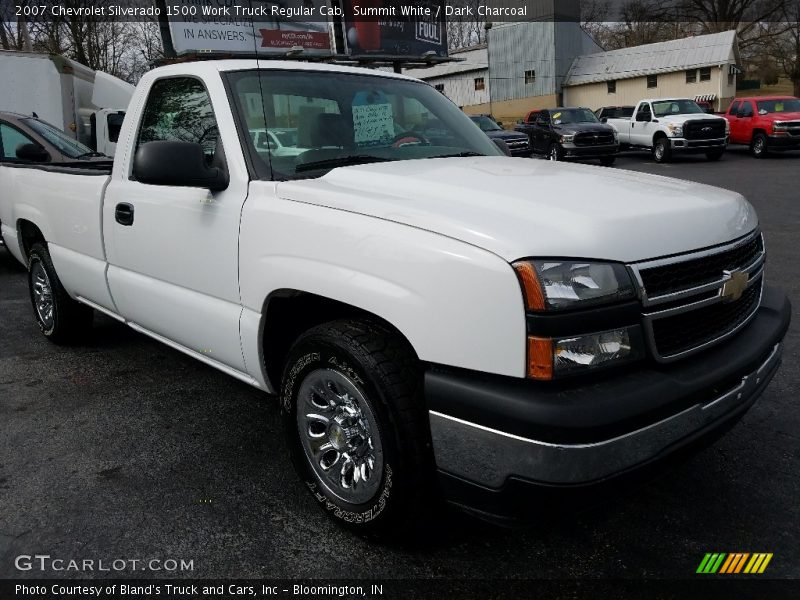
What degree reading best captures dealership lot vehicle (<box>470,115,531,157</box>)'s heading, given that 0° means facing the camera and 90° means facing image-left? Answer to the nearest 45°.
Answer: approximately 315°

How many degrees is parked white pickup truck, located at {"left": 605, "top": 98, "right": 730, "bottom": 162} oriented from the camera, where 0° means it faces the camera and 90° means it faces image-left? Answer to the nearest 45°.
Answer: approximately 315°

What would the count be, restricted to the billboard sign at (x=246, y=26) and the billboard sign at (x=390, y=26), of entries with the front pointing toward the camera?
2

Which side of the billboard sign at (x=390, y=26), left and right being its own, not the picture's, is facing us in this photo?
front

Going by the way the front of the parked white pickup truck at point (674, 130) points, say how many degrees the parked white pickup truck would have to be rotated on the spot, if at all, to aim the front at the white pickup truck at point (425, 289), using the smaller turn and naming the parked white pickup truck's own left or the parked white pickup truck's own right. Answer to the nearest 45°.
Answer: approximately 45° to the parked white pickup truck's own right

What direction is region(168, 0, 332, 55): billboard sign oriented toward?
toward the camera

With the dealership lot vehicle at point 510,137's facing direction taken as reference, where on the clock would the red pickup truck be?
The red pickup truck is roughly at 10 o'clock from the dealership lot vehicle.

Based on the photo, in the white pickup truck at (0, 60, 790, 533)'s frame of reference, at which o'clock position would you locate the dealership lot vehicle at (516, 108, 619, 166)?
The dealership lot vehicle is roughly at 8 o'clock from the white pickup truck.

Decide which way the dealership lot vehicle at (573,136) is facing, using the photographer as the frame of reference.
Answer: facing the viewer and to the right of the viewer

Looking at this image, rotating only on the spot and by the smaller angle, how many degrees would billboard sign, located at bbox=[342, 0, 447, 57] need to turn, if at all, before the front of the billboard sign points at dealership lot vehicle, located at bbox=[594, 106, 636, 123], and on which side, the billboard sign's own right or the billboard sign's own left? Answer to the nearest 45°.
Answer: approximately 90° to the billboard sign's own left

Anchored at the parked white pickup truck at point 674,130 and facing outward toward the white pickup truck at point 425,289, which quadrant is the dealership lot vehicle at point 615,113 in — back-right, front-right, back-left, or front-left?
back-right

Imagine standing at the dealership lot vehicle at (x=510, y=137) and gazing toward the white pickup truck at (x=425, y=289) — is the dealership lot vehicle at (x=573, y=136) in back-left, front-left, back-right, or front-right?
front-left

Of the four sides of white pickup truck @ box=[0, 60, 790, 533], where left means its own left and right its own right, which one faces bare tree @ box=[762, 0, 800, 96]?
left
